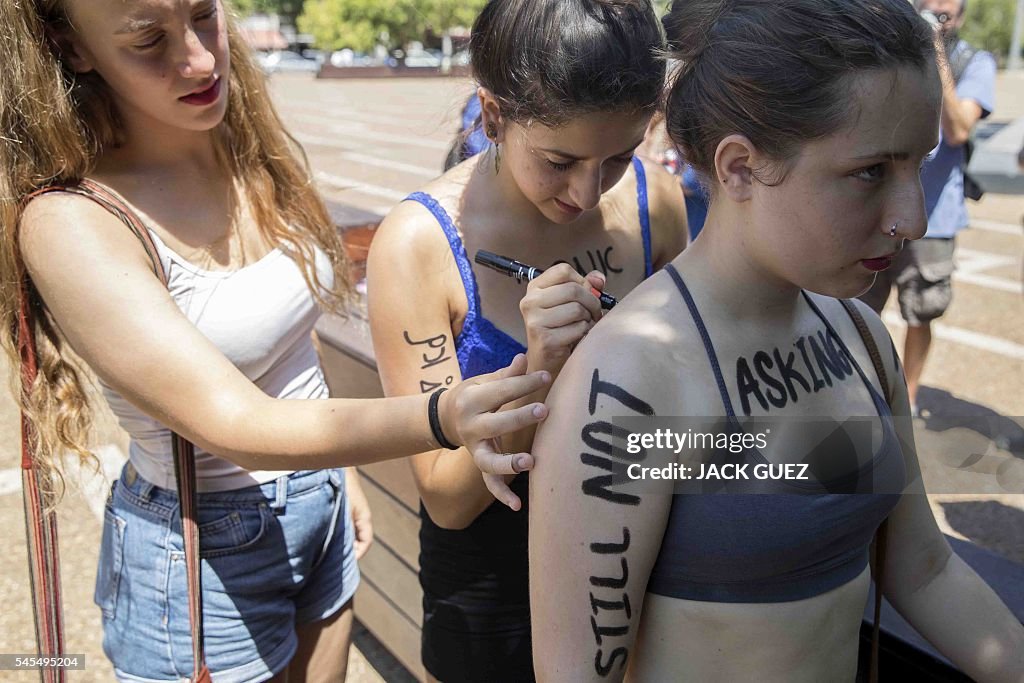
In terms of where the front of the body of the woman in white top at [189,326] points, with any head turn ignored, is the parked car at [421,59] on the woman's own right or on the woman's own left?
on the woman's own left

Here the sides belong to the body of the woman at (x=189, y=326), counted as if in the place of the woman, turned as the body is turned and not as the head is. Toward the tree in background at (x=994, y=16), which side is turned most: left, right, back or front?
left

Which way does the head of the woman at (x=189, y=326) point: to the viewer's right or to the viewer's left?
to the viewer's right

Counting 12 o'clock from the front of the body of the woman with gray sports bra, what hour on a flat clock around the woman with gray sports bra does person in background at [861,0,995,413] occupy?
The person in background is roughly at 8 o'clock from the woman with gray sports bra.

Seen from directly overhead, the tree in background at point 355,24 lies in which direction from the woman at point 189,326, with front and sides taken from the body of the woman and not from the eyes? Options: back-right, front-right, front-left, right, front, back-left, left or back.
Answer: back-left

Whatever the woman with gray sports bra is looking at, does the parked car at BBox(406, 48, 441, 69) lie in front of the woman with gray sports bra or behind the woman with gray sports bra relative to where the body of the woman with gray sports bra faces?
behind

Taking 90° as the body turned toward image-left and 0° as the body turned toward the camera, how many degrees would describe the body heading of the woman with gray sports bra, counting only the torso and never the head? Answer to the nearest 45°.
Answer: approximately 315°

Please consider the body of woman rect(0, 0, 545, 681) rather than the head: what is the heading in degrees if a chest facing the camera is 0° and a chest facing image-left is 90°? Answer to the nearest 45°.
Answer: approximately 315°

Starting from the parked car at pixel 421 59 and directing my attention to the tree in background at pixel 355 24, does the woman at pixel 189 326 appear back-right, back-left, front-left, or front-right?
back-left
